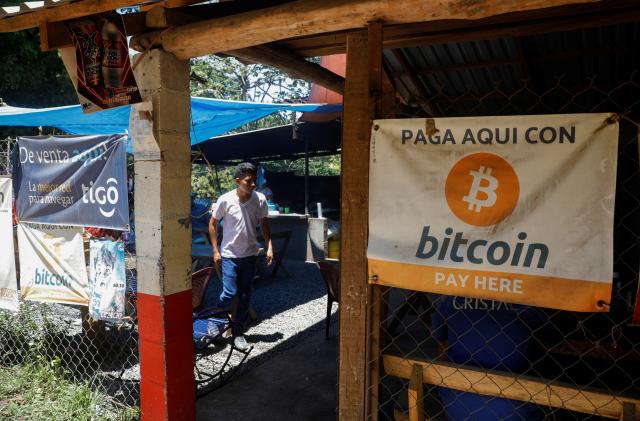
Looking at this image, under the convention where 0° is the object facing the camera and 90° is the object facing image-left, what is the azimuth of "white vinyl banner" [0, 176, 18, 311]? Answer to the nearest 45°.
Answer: approximately 0°

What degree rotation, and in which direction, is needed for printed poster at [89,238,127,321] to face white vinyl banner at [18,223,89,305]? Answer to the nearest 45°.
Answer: approximately 135° to its right

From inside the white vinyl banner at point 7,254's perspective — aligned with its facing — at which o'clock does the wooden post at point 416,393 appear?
The wooden post is roughly at 11 o'clock from the white vinyl banner.

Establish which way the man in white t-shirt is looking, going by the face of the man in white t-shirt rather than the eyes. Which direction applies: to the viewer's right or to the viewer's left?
to the viewer's right

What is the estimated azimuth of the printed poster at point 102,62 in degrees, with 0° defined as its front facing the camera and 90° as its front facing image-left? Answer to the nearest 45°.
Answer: approximately 0°
